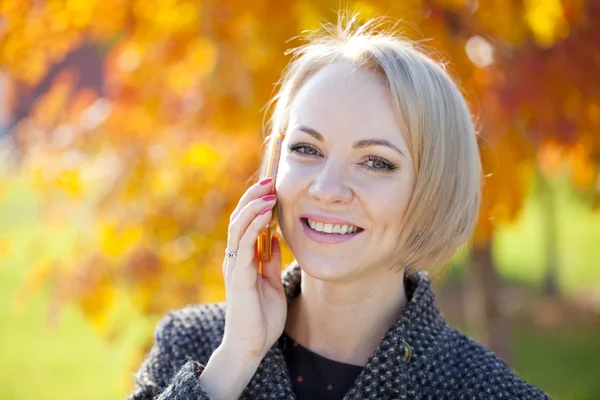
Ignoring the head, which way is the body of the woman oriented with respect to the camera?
toward the camera

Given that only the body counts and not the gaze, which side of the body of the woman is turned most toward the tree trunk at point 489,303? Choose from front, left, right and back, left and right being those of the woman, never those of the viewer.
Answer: back

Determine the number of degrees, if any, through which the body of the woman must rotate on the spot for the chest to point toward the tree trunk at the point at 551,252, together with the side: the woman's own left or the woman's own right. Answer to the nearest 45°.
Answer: approximately 180°
